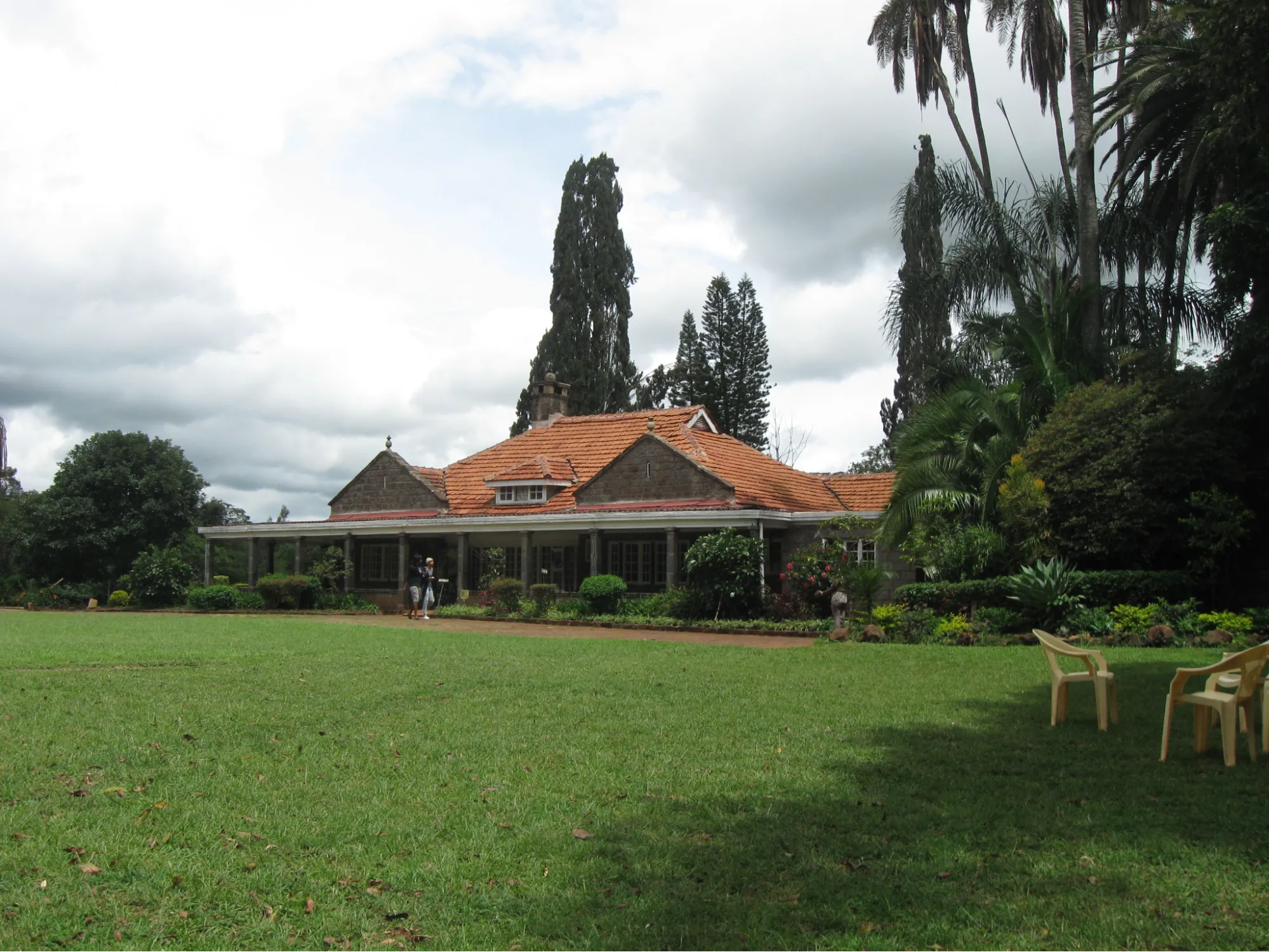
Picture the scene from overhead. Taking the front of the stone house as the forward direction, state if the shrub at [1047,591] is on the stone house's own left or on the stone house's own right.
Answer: on the stone house's own left

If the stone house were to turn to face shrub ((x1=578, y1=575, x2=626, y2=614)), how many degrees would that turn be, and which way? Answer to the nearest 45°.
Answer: approximately 45° to its left

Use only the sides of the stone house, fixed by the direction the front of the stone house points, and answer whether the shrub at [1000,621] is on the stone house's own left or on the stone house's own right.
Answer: on the stone house's own left

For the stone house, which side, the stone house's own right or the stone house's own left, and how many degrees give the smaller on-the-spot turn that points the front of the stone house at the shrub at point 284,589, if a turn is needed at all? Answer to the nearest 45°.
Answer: approximately 45° to the stone house's own right

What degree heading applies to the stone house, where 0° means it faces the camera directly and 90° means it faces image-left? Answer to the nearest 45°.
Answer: approximately 45°

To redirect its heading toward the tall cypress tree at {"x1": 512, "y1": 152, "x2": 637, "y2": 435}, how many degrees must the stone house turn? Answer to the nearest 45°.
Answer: approximately 135° to its right

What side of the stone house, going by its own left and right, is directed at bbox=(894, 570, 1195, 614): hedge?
left

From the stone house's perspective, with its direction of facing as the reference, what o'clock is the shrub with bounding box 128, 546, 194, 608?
The shrub is roughly at 2 o'clock from the stone house.
